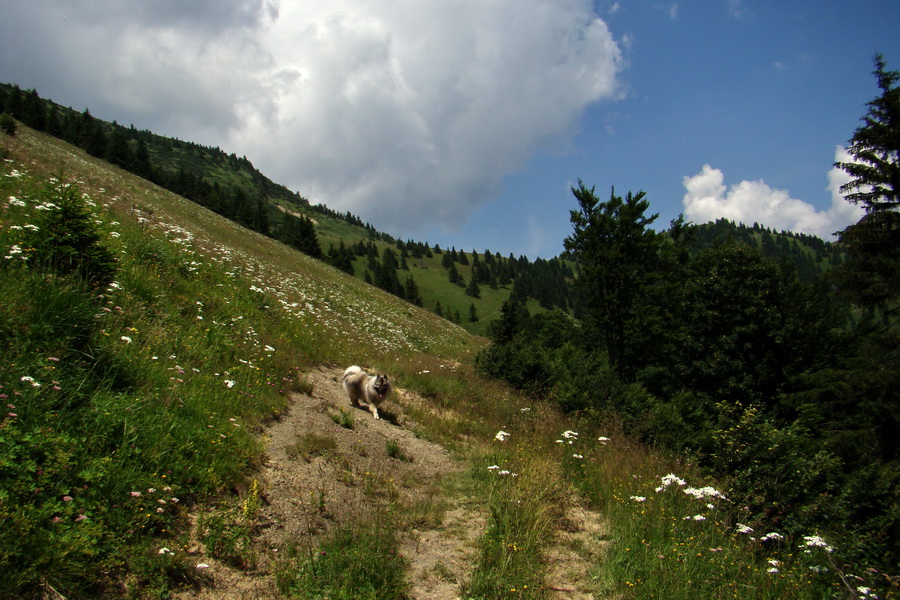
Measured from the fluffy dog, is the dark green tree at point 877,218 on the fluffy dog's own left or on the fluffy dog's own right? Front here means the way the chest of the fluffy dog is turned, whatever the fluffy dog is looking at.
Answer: on the fluffy dog's own left

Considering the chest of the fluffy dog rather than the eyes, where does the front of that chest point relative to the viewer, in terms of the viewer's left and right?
facing the viewer and to the right of the viewer

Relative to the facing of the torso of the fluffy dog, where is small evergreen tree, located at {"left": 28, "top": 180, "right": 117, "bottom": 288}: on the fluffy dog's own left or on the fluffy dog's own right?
on the fluffy dog's own right

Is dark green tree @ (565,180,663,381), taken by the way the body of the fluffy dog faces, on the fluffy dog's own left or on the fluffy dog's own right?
on the fluffy dog's own left

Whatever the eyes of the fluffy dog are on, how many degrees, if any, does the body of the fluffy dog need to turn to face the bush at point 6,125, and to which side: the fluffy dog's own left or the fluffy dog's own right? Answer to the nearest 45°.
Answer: approximately 180°

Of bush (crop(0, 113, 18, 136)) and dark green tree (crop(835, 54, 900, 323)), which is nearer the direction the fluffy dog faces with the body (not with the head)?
the dark green tree

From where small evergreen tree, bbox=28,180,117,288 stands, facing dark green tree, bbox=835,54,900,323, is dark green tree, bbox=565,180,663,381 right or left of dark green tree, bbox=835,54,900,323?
left
